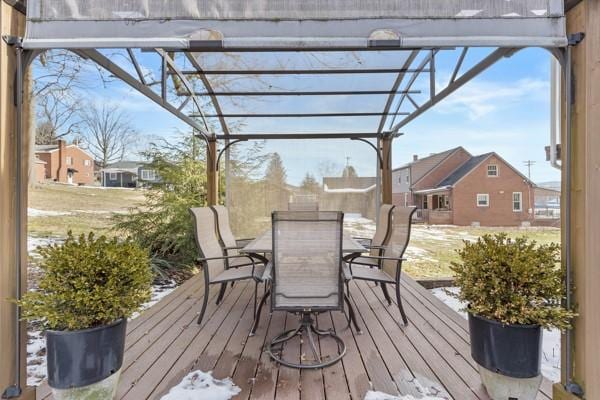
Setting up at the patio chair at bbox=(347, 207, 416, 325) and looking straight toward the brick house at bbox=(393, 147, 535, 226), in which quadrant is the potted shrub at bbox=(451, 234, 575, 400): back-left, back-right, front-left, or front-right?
back-right

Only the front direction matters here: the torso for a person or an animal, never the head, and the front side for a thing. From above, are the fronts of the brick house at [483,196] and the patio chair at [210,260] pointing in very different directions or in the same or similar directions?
very different directions

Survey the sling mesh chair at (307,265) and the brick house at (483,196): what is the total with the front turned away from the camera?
1

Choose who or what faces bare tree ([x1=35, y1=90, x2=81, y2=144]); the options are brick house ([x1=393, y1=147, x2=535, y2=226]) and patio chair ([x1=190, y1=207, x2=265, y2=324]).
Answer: the brick house

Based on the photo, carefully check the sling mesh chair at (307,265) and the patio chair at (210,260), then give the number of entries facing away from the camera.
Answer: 1

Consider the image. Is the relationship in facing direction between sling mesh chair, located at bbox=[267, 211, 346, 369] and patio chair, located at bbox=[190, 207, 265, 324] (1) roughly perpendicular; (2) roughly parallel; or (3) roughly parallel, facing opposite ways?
roughly perpendicular

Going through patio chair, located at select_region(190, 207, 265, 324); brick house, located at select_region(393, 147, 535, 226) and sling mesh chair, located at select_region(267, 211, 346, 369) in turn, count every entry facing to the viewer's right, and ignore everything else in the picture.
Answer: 1

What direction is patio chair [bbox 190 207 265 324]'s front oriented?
to the viewer's right

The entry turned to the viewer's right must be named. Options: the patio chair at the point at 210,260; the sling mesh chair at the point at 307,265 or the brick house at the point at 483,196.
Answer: the patio chair

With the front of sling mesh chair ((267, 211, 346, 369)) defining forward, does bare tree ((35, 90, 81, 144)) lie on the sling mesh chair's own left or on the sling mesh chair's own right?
on the sling mesh chair's own left

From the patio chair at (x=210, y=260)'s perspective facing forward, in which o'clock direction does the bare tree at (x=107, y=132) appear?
The bare tree is roughly at 8 o'clock from the patio chair.

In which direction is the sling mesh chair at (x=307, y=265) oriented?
away from the camera
